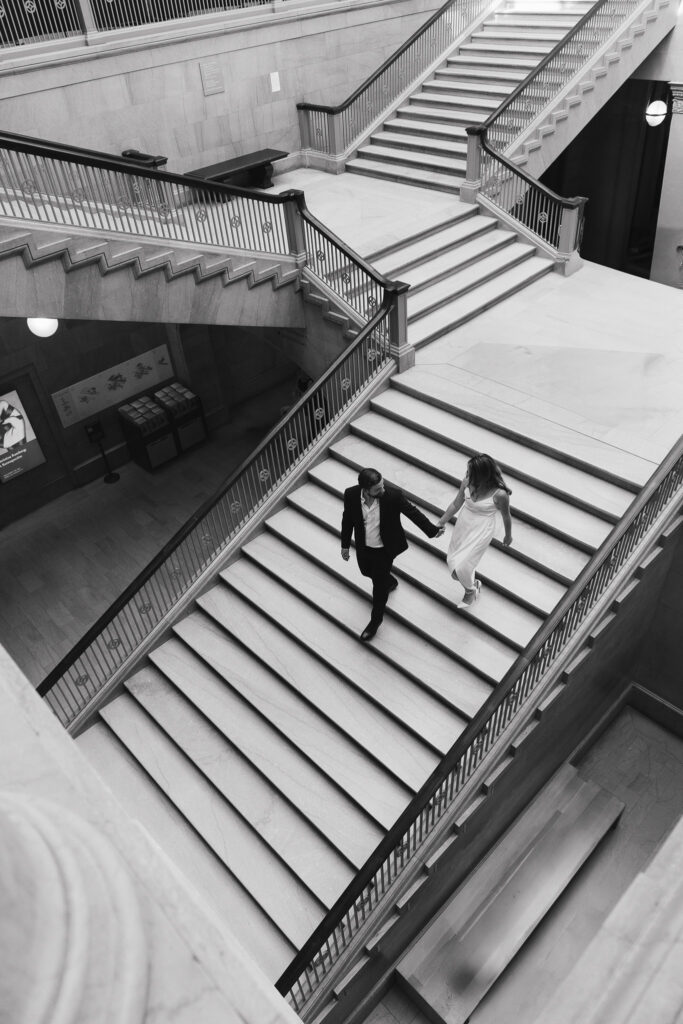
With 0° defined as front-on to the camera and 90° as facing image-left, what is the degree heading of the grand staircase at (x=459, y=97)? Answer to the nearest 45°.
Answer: approximately 45°

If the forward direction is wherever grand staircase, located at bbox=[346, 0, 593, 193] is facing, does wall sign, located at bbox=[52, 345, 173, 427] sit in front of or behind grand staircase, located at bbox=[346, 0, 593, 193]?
in front

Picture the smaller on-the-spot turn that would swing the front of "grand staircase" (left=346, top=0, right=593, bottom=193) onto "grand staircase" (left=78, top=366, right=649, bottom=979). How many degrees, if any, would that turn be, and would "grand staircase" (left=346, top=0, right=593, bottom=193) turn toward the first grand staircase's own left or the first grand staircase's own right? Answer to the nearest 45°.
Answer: approximately 45° to the first grand staircase's own left

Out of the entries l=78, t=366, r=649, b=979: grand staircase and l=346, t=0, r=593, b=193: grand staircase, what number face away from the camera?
0

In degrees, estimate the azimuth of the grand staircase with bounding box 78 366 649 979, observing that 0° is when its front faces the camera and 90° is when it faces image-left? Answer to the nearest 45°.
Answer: approximately 45°

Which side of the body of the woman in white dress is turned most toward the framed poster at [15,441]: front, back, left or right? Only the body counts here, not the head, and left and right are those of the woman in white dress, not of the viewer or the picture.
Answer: right

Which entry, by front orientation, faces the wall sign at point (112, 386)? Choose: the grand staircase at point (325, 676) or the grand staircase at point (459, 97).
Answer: the grand staircase at point (459, 97)

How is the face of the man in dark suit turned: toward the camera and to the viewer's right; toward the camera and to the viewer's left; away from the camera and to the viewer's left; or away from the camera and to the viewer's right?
toward the camera and to the viewer's right

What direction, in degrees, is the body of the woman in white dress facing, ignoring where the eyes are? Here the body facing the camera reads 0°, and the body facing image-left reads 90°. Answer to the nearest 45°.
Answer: approximately 45°

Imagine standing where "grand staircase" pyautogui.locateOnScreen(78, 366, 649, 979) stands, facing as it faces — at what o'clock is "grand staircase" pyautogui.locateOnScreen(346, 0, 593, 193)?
"grand staircase" pyautogui.locateOnScreen(346, 0, 593, 193) is roughly at 5 o'clock from "grand staircase" pyautogui.locateOnScreen(78, 366, 649, 979).

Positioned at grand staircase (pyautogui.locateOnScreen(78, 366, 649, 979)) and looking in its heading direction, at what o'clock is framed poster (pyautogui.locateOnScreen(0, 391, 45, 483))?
The framed poster is roughly at 3 o'clock from the grand staircase.

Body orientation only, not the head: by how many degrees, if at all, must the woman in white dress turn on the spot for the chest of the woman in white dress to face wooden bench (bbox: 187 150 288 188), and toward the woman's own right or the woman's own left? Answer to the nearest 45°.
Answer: approximately 90° to the woman's own right

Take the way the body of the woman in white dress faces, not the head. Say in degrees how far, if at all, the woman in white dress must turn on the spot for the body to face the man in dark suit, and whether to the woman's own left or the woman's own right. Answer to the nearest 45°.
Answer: approximately 45° to the woman's own right
